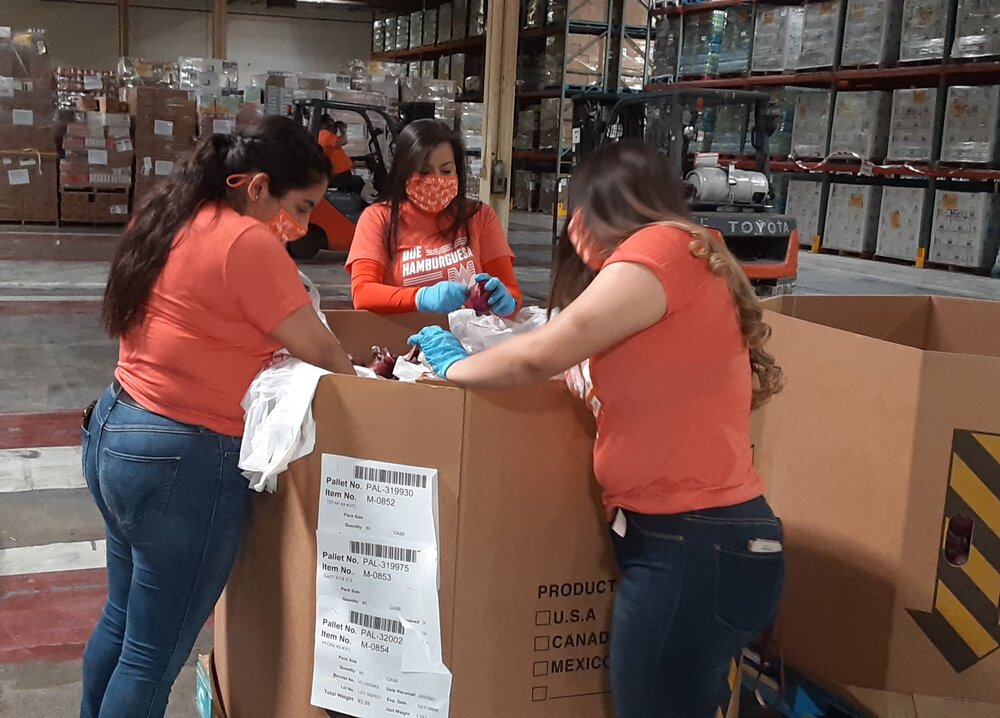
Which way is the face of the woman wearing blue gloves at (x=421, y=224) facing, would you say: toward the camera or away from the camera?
toward the camera

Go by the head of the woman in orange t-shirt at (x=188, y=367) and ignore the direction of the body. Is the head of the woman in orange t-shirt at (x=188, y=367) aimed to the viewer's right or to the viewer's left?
to the viewer's right

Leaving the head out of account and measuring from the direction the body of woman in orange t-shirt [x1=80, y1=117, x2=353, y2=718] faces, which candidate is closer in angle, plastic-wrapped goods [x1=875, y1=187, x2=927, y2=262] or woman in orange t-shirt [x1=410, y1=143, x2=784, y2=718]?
the plastic-wrapped goods

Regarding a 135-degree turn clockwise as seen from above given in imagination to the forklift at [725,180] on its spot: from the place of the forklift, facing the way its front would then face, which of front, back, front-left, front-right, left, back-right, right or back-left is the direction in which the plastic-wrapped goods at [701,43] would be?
left

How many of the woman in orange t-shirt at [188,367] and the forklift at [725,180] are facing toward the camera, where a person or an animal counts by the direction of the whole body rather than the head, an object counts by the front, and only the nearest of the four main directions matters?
0

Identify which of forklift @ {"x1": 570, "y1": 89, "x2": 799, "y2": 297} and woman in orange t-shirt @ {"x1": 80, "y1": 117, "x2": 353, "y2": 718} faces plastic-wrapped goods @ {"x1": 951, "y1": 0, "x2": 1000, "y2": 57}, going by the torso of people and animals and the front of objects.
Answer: the woman in orange t-shirt

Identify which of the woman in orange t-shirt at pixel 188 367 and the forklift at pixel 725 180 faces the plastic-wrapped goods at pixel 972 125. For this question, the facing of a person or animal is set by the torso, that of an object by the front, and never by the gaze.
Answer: the woman in orange t-shirt

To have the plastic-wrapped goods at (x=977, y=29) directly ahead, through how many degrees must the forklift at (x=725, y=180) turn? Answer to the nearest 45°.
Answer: approximately 90° to its right

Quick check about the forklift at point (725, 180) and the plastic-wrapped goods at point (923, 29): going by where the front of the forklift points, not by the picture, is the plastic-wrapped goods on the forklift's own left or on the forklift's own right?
on the forklift's own right

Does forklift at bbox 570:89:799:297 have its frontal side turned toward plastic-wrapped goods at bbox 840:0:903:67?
no

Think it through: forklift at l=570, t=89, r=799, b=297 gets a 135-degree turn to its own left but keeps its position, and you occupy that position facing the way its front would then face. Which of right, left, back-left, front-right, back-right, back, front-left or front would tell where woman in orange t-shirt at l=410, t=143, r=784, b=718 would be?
front

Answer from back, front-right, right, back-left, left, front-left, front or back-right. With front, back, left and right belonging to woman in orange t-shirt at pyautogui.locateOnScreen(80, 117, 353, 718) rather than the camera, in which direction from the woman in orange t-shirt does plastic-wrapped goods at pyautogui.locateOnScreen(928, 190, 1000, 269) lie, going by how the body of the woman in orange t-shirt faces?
front

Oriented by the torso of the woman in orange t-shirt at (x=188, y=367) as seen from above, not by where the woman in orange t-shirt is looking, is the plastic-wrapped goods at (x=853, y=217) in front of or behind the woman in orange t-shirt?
in front

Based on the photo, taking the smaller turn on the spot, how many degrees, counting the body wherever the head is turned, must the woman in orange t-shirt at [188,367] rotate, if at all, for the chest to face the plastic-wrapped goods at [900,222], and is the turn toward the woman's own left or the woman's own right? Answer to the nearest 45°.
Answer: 0° — they already face it

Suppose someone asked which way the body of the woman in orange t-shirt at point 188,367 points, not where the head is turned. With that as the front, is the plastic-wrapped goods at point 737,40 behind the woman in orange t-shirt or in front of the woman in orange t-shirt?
in front

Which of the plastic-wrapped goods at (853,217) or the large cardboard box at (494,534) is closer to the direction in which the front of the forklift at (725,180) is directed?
the plastic-wrapped goods

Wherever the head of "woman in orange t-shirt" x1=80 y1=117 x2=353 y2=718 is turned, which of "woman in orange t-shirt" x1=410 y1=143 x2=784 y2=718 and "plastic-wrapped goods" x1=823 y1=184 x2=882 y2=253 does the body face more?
the plastic-wrapped goods

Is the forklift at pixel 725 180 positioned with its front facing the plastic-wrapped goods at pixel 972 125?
no

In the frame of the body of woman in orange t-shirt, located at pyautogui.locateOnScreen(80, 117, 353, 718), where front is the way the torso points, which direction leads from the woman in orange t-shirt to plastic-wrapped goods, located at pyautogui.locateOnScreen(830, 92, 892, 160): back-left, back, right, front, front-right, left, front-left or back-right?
front

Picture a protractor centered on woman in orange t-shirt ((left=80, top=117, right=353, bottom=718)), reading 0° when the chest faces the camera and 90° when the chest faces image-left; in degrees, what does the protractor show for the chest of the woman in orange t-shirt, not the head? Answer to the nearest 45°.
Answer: approximately 225°
